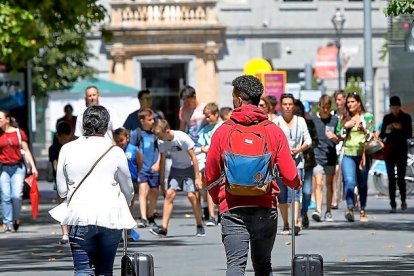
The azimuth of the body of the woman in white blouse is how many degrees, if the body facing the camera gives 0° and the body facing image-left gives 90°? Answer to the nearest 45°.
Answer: approximately 180°

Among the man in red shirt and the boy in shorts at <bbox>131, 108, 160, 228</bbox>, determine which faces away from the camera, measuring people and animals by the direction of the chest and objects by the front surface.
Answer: the man in red shirt

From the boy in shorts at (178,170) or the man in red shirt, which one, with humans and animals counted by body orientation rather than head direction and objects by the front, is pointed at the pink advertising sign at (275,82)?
the man in red shirt

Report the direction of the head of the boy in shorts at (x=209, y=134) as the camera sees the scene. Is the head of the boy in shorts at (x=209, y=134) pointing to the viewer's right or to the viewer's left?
to the viewer's left

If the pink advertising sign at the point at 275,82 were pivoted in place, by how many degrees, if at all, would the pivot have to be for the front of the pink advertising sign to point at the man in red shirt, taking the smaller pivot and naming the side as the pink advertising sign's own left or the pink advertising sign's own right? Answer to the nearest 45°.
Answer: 0° — it already faces them

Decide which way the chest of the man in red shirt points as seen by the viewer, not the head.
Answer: away from the camera
